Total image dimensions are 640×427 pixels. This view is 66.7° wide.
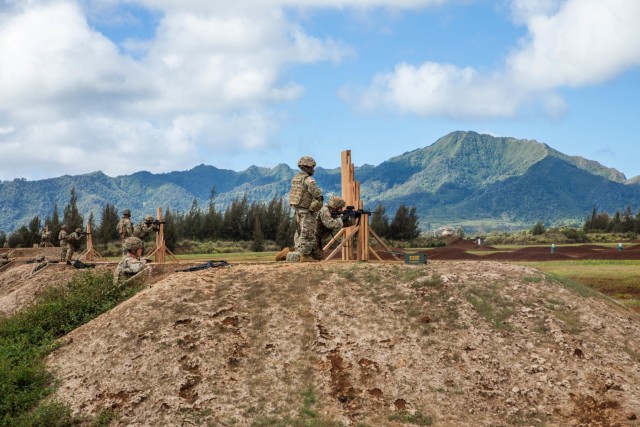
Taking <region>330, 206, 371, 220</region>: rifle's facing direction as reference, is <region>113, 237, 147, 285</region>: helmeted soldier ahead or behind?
behind

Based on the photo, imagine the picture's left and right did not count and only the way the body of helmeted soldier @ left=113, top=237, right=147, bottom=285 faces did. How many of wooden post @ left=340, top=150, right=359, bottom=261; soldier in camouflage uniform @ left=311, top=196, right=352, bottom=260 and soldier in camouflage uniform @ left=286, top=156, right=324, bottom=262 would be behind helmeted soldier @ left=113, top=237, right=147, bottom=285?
0

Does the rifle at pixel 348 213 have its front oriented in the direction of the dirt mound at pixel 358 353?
no

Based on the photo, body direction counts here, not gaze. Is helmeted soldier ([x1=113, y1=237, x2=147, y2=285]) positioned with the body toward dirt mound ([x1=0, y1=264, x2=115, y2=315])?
no

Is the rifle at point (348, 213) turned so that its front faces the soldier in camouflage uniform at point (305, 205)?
no

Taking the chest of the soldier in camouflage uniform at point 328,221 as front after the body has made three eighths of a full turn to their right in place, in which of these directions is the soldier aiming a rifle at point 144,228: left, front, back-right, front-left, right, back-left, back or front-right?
right

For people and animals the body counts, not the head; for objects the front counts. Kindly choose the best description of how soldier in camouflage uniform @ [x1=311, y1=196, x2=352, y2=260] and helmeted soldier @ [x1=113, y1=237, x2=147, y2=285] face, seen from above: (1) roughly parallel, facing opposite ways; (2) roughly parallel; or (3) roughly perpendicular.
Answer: roughly parallel

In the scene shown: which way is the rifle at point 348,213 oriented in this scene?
to the viewer's right

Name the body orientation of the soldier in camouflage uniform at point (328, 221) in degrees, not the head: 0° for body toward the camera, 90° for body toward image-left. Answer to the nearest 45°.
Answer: approximately 270°

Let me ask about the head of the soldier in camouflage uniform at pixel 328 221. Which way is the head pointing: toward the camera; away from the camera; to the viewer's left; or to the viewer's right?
to the viewer's right

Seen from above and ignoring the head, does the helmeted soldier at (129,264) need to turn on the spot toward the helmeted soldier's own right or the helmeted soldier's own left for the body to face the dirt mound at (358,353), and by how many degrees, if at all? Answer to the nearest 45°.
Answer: approximately 45° to the helmeted soldier's own right
